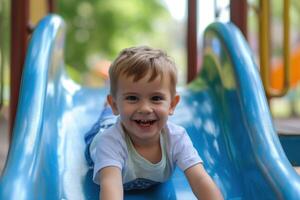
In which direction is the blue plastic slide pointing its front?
toward the camera
